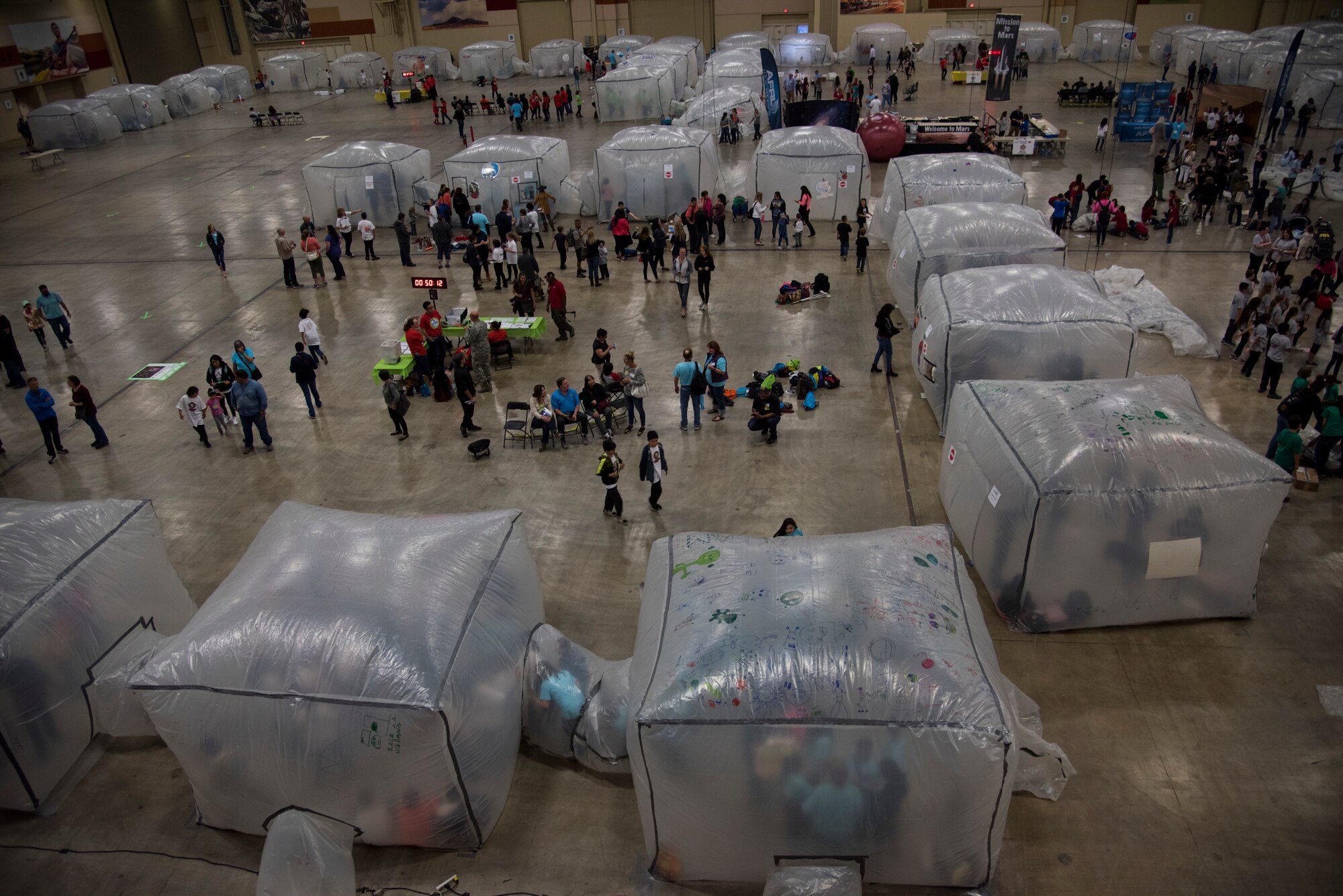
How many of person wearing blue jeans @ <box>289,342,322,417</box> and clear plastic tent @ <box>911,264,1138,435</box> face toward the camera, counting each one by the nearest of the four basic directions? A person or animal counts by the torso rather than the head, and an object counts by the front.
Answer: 0

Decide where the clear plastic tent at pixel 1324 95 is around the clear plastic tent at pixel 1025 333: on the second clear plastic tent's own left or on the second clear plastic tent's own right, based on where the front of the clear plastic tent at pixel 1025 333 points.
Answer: on the second clear plastic tent's own right

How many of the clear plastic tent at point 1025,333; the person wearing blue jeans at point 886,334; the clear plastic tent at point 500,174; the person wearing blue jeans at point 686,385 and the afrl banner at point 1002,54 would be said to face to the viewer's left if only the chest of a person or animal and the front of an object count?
1

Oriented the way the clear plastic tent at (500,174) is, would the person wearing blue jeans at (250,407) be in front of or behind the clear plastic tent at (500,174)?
in front

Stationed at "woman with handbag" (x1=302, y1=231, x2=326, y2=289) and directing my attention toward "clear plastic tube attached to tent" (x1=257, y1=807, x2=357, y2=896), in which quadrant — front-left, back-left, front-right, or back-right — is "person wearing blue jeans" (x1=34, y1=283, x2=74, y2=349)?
front-right

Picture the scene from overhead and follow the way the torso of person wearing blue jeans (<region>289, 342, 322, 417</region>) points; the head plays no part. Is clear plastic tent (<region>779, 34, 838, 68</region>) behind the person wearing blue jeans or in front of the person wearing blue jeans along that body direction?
in front

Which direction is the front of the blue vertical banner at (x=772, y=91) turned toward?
toward the camera

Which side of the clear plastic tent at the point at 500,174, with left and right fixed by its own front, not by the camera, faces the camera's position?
front
